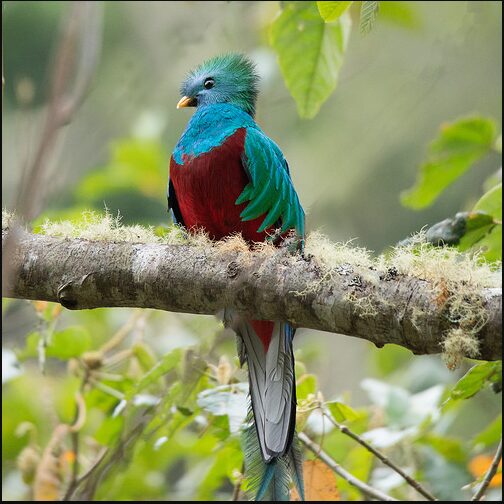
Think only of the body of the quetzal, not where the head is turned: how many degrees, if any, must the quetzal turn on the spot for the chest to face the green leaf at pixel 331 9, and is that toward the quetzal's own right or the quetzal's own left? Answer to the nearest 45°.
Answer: approximately 90° to the quetzal's own left

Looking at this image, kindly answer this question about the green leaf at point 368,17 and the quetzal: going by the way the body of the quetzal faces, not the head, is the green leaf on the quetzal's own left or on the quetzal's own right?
on the quetzal's own left

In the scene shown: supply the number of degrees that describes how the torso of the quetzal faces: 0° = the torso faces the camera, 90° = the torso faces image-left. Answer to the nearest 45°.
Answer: approximately 45°

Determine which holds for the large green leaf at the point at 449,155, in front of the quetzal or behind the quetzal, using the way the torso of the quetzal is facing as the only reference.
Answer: behind

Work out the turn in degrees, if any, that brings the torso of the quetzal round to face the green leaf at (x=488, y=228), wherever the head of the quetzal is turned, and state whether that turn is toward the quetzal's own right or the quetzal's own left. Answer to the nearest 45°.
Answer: approximately 135° to the quetzal's own left

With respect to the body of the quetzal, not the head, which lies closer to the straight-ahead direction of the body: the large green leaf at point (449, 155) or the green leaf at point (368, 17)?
the green leaf

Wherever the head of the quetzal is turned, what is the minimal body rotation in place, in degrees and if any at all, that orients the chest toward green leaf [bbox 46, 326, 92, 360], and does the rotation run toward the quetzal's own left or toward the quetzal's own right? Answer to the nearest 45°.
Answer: approximately 90° to the quetzal's own right
